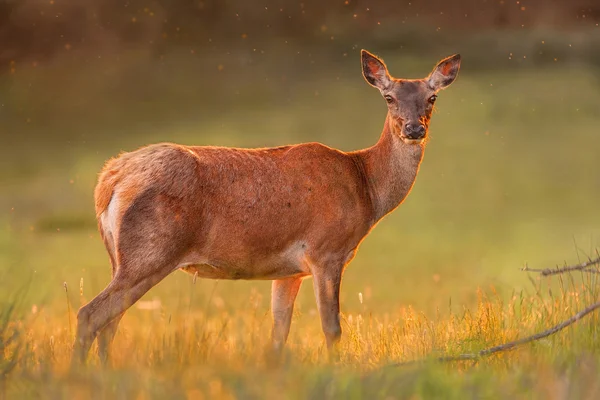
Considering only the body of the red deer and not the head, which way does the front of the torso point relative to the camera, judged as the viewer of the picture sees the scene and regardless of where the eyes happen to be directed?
to the viewer's right

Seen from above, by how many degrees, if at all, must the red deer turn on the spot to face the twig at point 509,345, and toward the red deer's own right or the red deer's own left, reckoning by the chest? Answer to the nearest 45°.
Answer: approximately 45° to the red deer's own right
